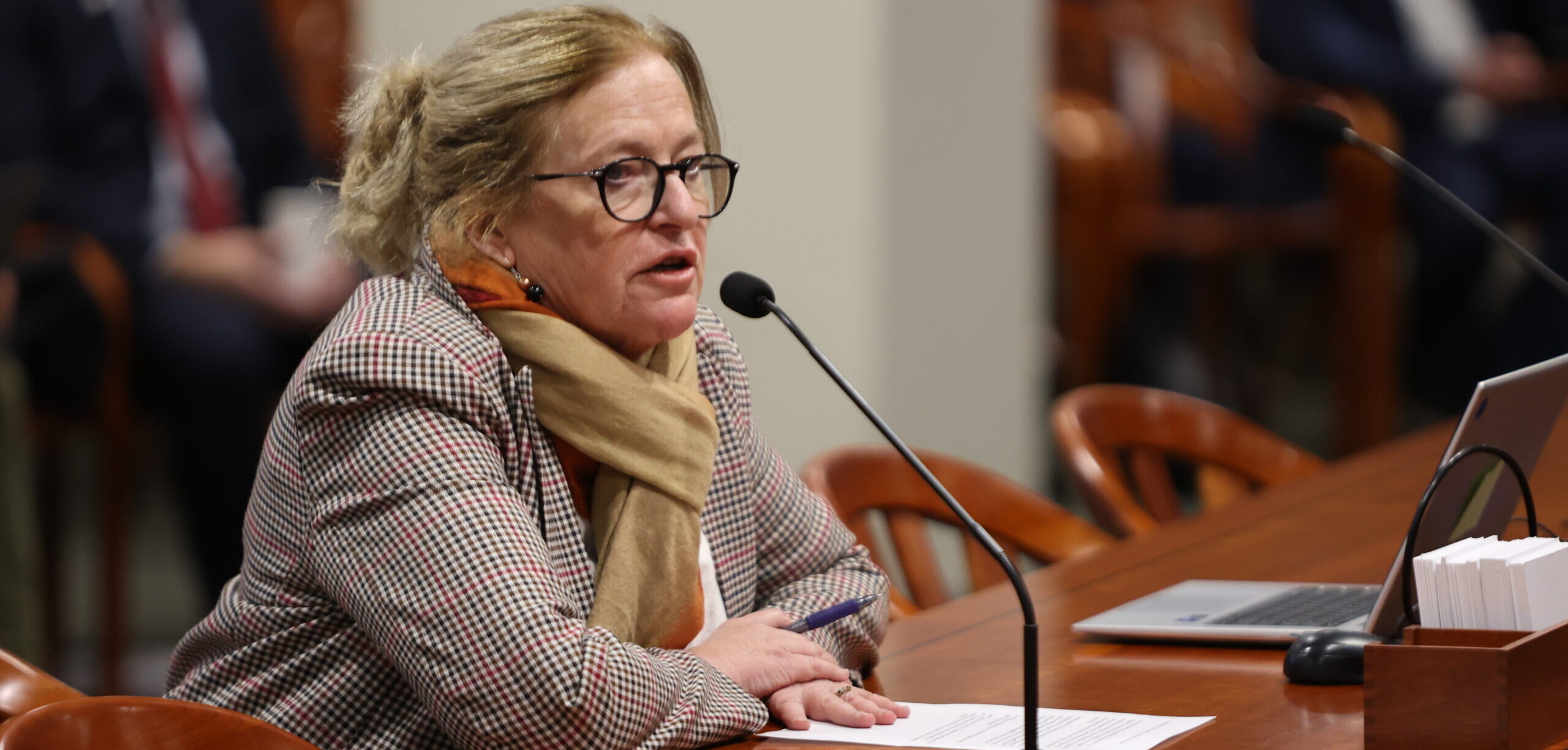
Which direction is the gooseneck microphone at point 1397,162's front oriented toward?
to the viewer's left

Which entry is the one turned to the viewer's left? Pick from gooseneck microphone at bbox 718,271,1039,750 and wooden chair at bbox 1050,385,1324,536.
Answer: the gooseneck microphone

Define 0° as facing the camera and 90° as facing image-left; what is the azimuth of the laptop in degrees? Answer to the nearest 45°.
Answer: approximately 90°

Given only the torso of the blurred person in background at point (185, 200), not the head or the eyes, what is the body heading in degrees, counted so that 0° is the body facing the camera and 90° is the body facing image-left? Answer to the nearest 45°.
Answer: approximately 315°

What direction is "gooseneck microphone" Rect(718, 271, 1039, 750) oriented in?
to the viewer's left

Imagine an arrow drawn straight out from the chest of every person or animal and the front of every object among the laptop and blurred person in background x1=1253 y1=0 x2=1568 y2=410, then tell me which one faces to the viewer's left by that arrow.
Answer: the laptop

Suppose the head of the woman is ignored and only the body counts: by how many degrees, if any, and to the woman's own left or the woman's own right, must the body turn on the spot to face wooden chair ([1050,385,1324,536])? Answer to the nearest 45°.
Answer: approximately 90° to the woman's own left

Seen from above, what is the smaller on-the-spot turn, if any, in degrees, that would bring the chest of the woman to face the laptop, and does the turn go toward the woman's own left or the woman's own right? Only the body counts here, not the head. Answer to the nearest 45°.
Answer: approximately 45° to the woman's own left
